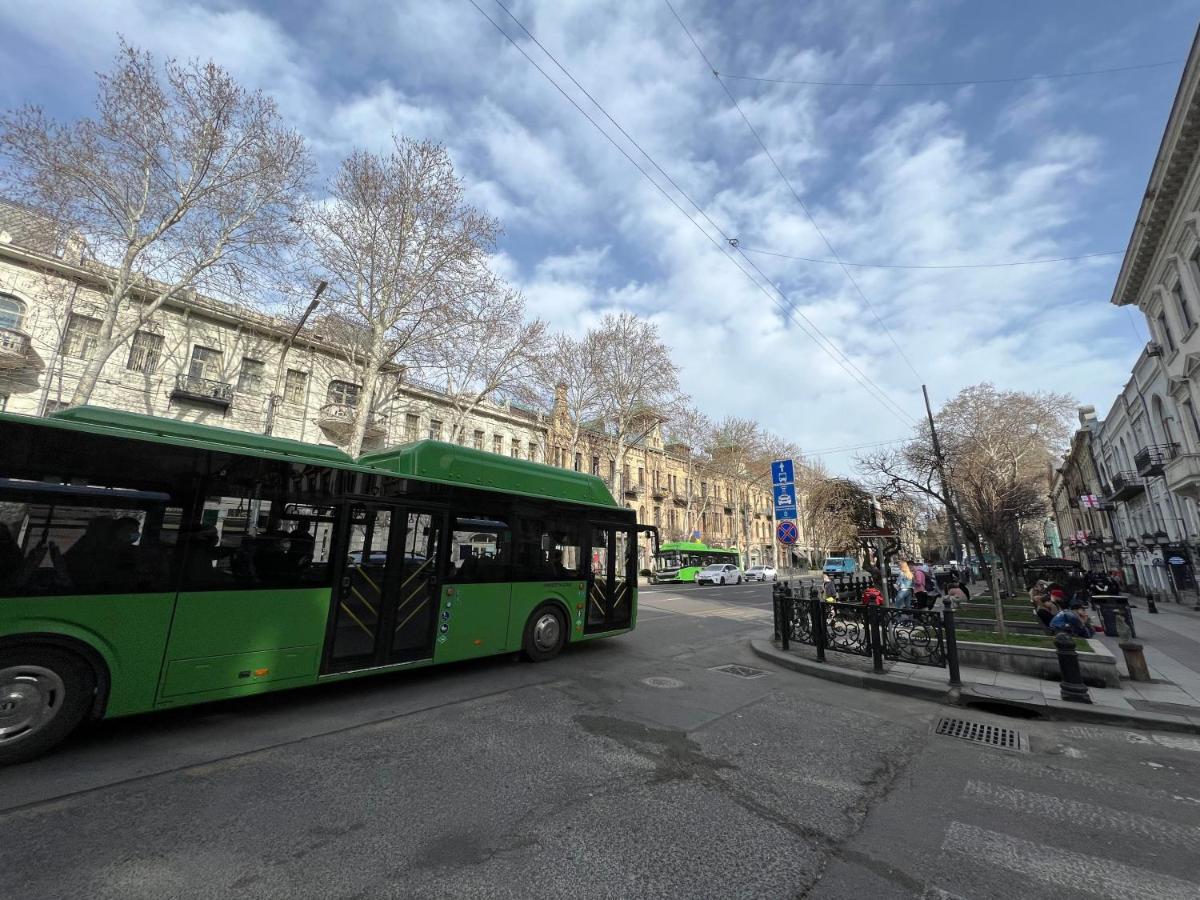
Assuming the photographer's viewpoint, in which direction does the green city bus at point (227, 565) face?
facing away from the viewer and to the right of the viewer

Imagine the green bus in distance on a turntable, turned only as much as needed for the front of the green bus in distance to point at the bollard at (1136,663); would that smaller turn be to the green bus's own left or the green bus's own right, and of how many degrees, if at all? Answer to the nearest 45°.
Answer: approximately 45° to the green bus's own left

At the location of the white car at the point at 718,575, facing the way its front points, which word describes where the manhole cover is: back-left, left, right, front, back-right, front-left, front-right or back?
front-left

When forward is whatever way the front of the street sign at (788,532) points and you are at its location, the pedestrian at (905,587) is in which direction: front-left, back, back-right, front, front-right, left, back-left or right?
back-left

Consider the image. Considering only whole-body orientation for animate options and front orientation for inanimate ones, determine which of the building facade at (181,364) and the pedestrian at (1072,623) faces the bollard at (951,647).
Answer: the building facade

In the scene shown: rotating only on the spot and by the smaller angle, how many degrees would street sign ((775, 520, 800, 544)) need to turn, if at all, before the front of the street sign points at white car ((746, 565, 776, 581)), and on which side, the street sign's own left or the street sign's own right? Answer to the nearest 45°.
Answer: approximately 180°

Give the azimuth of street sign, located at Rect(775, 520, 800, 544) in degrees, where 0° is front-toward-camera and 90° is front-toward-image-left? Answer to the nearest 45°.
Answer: approximately 0°
